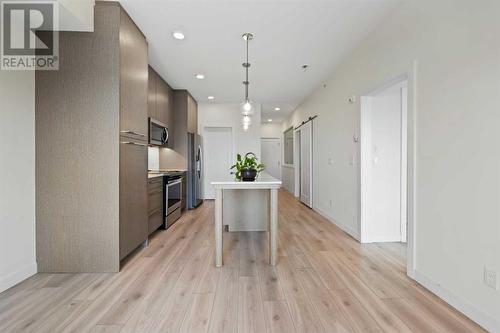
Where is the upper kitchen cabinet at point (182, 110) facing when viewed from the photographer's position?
facing to the right of the viewer

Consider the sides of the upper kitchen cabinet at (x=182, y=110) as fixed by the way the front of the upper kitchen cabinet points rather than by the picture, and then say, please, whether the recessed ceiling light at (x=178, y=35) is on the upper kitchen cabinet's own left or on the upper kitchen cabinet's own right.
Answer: on the upper kitchen cabinet's own right

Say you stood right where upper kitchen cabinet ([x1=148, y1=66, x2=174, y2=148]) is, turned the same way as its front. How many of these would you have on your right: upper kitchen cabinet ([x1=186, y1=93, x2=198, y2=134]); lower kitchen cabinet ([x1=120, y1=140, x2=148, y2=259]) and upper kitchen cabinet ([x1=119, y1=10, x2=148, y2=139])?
2

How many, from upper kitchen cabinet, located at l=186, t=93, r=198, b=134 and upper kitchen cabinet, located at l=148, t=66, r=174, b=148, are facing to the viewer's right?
2

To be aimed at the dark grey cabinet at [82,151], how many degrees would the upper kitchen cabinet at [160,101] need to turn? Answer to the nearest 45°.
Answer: approximately 90° to its right

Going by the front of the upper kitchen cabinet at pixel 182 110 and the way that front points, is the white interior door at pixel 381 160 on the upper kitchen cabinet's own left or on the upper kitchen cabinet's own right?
on the upper kitchen cabinet's own right

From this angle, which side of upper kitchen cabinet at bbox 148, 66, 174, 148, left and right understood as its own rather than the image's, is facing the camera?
right

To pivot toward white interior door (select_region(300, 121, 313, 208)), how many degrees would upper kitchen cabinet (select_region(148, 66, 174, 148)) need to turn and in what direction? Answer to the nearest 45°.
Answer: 0° — it already faces it

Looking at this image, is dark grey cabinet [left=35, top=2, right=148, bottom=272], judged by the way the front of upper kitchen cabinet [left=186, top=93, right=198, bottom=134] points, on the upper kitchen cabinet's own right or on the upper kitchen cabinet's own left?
on the upper kitchen cabinet's own right

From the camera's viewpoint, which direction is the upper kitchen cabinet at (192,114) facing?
to the viewer's right

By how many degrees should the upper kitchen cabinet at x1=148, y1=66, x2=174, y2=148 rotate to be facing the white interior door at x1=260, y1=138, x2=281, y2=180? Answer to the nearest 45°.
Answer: approximately 45° to its left
